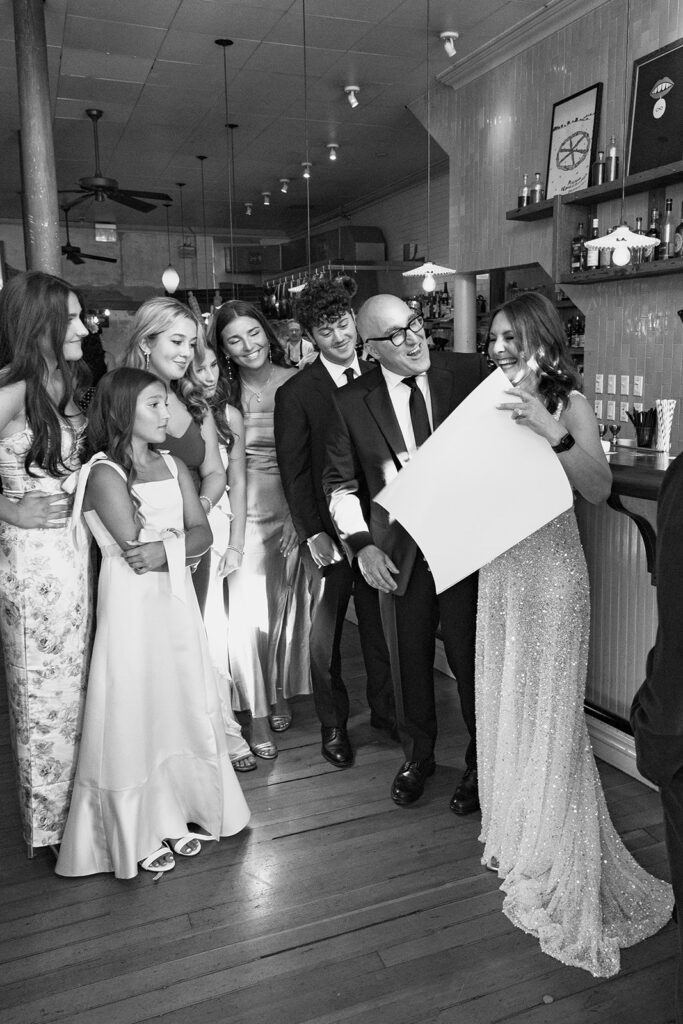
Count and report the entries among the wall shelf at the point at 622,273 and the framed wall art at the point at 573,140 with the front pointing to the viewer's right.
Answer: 0

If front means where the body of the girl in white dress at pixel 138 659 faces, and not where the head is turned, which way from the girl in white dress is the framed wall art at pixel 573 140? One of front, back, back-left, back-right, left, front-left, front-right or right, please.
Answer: left

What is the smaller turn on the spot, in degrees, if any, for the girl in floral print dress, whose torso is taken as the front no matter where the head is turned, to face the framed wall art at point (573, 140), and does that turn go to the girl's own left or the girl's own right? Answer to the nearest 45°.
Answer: approximately 90° to the girl's own left

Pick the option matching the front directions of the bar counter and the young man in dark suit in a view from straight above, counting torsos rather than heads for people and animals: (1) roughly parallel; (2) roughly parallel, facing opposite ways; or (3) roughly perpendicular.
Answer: roughly perpendicular

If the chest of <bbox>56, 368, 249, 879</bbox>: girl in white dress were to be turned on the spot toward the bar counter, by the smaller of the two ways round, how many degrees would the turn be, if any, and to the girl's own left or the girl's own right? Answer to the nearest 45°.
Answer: approximately 45° to the girl's own left

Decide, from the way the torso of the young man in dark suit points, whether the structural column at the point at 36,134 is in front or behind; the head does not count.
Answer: behind

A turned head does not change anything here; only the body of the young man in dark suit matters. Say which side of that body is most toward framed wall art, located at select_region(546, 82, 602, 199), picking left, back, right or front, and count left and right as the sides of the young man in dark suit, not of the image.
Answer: left

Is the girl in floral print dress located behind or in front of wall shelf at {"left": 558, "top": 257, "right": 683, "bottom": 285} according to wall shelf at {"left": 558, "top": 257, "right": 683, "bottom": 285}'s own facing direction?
in front

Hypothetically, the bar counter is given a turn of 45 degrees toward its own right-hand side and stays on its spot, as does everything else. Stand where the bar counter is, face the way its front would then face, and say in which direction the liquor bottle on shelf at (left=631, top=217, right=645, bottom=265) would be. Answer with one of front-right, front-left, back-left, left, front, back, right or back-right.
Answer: right

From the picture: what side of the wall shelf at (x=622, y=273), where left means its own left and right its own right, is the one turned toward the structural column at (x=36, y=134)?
front

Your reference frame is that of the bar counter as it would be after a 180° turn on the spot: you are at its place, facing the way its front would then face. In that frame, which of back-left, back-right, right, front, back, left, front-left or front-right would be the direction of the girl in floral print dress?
back

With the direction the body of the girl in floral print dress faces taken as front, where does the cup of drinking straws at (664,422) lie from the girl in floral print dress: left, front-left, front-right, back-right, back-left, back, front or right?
front-left

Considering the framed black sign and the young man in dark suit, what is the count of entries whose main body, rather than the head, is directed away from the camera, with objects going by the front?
0

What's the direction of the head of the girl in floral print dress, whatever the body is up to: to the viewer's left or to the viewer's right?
to the viewer's right

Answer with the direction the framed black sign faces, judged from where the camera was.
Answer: facing the viewer and to the left of the viewer

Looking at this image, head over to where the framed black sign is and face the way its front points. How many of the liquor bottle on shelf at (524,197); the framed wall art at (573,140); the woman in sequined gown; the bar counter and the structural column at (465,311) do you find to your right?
3

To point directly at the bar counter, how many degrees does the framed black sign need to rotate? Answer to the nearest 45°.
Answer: approximately 45° to its left
